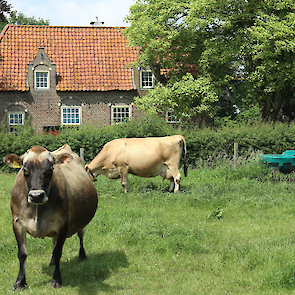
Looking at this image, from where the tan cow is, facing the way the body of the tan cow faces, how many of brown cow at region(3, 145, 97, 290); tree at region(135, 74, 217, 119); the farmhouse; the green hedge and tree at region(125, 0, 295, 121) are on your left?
1

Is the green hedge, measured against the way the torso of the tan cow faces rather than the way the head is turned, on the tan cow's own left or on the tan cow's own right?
on the tan cow's own right

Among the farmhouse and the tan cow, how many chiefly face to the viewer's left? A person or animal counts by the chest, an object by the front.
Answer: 1

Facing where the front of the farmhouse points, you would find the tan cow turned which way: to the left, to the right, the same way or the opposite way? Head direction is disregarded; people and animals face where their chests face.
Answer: to the right

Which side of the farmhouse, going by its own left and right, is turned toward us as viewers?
front

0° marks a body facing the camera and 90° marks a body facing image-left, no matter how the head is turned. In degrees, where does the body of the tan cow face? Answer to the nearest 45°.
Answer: approximately 90°

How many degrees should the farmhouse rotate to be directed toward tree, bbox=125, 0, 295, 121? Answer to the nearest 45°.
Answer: approximately 45° to its left

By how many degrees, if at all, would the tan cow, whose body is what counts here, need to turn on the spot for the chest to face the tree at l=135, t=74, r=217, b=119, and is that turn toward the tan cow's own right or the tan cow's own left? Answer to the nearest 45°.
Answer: approximately 90° to the tan cow's own right

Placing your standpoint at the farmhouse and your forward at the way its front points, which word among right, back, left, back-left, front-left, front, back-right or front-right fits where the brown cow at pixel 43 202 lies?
front

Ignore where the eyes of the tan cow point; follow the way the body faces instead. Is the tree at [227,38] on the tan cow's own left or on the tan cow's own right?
on the tan cow's own right

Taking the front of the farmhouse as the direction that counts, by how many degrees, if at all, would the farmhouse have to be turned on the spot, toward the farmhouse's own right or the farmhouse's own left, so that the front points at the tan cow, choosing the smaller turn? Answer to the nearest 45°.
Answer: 0° — it already faces it

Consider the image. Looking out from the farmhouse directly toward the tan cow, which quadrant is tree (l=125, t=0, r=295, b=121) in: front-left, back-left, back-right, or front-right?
front-left
